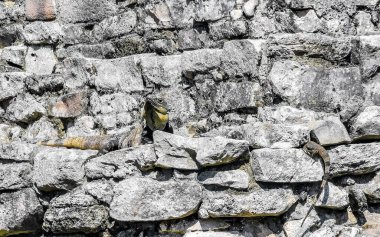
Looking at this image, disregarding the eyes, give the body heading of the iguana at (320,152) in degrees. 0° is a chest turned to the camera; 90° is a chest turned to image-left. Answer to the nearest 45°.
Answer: approximately 90°

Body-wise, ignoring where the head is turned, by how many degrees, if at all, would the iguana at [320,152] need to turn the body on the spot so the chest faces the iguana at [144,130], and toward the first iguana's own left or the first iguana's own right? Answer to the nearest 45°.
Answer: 0° — it already faces it
